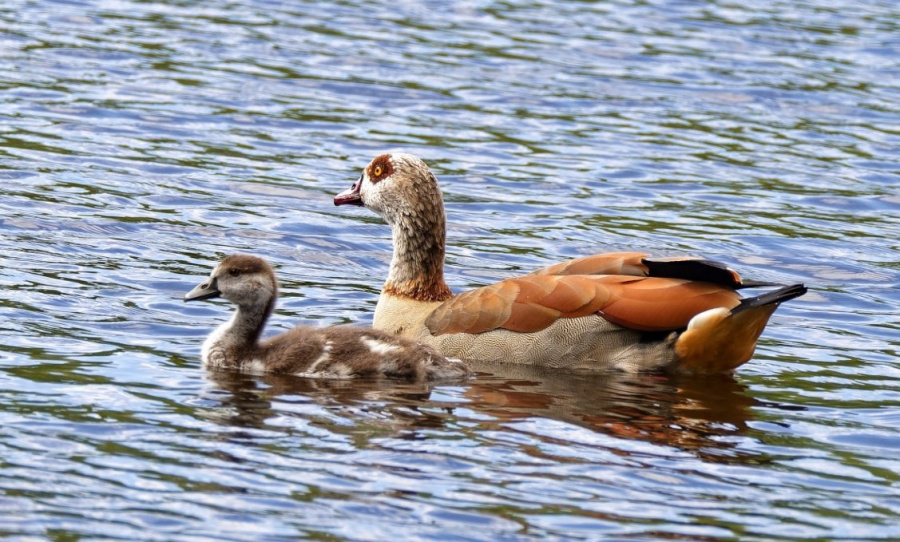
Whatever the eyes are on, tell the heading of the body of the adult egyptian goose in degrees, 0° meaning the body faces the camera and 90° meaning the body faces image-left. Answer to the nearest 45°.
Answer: approximately 90°

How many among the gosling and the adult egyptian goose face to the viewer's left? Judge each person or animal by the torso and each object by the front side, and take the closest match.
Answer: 2

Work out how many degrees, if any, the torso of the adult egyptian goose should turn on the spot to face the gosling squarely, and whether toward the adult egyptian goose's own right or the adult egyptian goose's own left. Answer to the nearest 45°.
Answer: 0° — it already faces it

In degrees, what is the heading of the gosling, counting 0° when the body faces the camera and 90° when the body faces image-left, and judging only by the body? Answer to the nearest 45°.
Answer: approximately 90°

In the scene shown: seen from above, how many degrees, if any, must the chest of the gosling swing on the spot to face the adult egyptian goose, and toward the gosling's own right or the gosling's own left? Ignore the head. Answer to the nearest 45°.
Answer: approximately 180°
